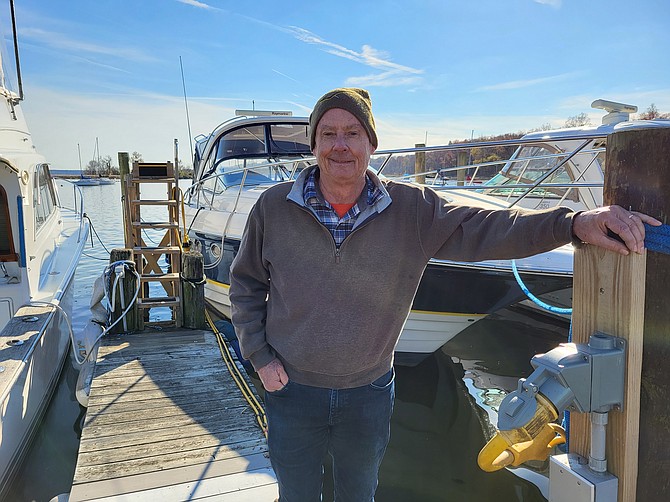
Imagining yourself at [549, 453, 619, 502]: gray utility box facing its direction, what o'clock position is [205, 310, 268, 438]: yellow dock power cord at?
The yellow dock power cord is roughly at 3 o'clock from the gray utility box.

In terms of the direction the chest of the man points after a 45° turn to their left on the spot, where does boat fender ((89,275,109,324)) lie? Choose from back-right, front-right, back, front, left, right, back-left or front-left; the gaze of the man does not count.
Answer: back
